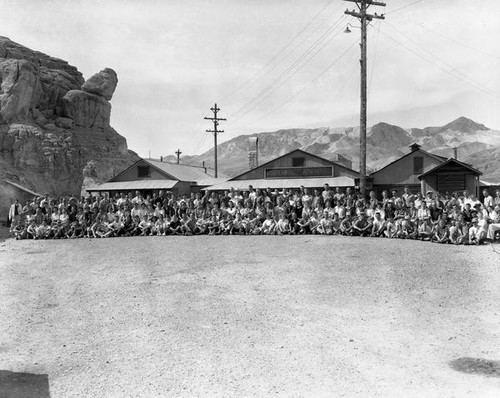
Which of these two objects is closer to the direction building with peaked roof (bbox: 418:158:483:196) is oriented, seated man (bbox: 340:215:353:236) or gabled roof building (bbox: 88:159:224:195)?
the seated man

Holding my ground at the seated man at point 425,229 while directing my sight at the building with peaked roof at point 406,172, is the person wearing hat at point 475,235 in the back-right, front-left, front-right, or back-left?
back-right

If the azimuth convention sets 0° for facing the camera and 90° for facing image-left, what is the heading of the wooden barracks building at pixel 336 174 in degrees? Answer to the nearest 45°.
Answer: approximately 0°

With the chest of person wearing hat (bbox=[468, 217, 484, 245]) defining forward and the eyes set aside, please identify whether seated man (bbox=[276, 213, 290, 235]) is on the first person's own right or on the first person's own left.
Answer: on the first person's own right
